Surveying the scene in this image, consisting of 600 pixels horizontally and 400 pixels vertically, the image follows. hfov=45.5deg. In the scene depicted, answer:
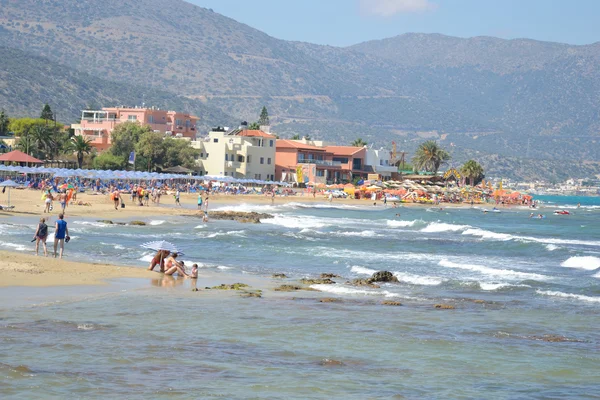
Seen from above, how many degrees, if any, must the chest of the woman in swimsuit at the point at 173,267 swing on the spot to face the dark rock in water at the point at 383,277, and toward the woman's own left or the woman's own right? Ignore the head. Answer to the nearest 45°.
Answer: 0° — they already face it

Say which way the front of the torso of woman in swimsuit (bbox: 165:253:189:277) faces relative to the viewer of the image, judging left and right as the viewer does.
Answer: facing to the right of the viewer

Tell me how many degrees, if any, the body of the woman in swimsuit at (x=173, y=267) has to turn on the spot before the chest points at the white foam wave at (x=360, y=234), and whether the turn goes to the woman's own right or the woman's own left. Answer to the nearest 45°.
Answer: approximately 45° to the woman's own left

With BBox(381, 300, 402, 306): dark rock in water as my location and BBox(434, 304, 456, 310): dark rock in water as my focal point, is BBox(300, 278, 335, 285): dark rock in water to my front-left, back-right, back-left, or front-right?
back-left
